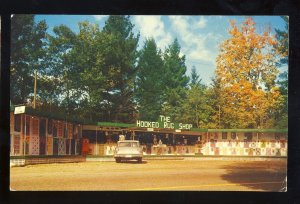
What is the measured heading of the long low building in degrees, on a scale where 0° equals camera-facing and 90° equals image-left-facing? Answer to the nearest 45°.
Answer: approximately 0°
